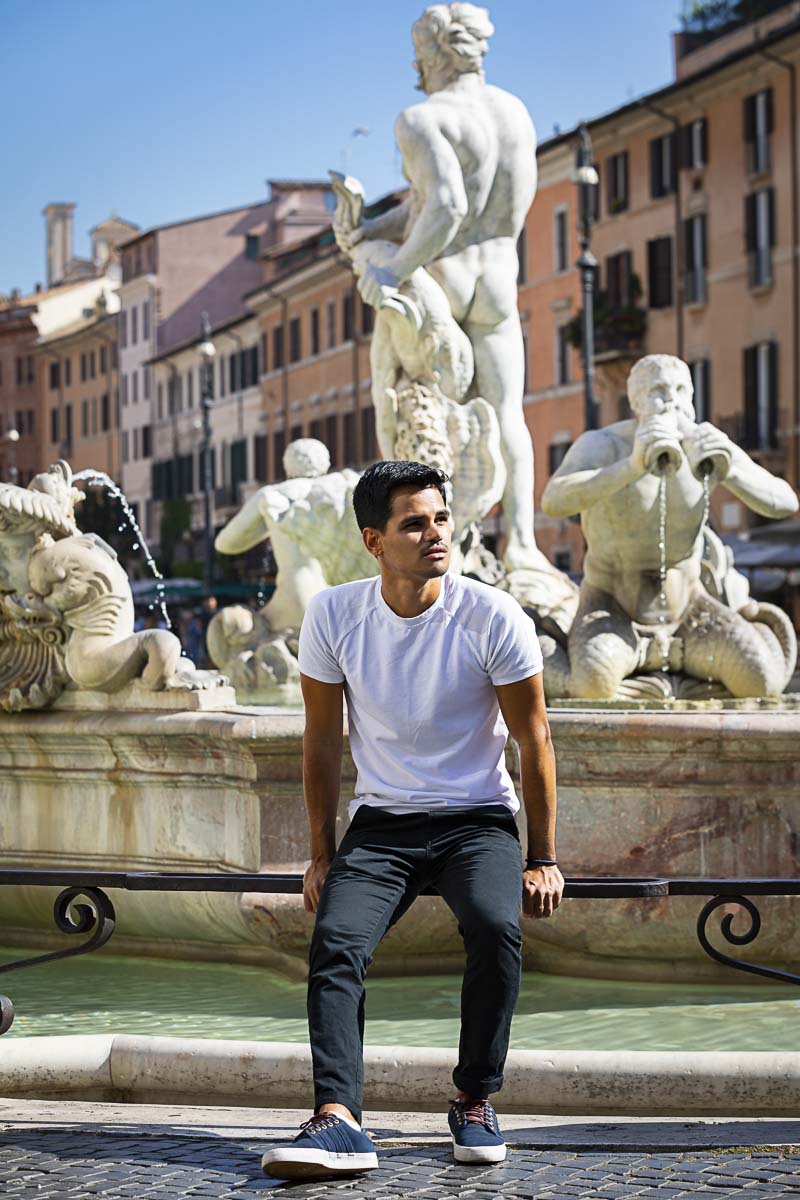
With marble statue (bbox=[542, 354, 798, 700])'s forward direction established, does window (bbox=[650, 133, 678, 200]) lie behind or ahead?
behind

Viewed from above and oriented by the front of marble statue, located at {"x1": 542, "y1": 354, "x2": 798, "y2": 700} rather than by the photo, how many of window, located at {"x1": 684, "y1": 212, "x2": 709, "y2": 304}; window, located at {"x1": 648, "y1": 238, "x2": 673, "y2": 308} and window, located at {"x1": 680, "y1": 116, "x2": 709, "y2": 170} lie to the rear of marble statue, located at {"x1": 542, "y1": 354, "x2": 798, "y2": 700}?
3

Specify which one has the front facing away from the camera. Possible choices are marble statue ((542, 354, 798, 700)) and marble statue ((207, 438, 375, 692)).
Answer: marble statue ((207, 438, 375, 692))

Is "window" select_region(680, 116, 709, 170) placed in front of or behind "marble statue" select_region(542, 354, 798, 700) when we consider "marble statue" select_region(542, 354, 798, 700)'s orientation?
behind

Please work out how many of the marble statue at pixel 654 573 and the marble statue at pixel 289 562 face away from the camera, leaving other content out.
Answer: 1

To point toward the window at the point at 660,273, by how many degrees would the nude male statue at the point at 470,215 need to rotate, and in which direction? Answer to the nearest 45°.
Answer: approximately 45° to its right

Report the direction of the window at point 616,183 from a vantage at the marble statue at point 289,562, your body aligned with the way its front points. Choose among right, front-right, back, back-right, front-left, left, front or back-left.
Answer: front

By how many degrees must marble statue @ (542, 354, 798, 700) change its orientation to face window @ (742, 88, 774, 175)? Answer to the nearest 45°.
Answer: approximately 180°

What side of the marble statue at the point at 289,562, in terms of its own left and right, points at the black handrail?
back

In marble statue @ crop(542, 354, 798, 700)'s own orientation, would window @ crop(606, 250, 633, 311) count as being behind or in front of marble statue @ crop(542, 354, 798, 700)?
behind

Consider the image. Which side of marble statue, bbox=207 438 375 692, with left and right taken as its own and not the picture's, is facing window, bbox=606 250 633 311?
front

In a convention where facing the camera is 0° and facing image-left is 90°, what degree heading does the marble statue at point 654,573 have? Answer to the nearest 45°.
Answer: approximately 0°

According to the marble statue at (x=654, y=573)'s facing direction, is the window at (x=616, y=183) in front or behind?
behind

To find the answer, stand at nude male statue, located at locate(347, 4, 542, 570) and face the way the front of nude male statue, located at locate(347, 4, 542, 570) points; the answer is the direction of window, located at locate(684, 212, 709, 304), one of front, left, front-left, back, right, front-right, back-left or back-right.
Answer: front-right

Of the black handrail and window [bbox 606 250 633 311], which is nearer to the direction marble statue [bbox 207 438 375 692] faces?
the window

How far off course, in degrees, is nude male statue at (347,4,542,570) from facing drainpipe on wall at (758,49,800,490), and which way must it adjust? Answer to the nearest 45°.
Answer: approximately 45° to its right

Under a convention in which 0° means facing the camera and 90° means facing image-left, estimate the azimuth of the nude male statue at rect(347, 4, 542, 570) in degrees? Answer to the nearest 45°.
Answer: approximately 135°

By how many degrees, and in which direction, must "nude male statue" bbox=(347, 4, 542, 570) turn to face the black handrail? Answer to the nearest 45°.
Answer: approximately 135° to its left

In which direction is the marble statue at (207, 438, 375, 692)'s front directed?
away from the camera
